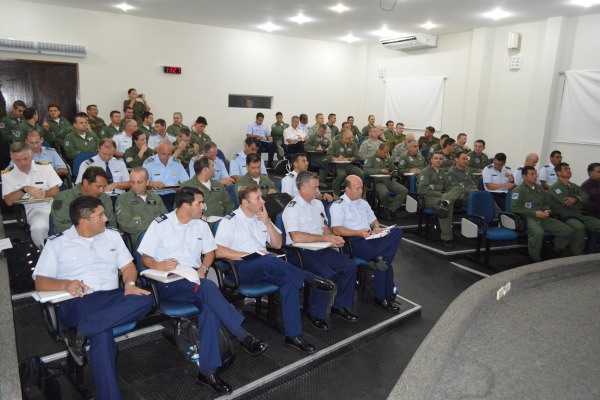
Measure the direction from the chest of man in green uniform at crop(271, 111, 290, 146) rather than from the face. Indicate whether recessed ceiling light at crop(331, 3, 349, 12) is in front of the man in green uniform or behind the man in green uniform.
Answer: in front

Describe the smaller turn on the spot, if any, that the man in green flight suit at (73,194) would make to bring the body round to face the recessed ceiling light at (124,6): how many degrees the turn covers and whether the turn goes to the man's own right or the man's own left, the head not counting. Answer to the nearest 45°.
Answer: approximately 135° to the man's own left

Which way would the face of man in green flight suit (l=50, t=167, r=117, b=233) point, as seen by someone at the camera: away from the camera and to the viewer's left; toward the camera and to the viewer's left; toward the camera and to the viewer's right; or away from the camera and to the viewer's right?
toward the camera and to the viewer's right

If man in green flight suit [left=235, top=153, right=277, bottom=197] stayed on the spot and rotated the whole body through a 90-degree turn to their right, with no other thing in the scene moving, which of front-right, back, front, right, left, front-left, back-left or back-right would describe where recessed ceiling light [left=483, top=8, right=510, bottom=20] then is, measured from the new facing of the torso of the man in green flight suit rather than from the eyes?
back

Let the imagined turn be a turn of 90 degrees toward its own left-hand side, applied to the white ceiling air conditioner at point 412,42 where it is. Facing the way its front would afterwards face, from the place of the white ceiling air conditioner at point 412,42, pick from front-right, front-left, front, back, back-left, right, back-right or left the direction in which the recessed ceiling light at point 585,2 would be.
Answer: front

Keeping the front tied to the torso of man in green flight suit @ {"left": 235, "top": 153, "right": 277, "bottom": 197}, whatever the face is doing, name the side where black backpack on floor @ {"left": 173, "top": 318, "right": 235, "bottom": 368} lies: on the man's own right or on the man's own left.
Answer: on the man's own right

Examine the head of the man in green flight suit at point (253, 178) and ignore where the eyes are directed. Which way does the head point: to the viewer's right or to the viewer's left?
to the viewer's right

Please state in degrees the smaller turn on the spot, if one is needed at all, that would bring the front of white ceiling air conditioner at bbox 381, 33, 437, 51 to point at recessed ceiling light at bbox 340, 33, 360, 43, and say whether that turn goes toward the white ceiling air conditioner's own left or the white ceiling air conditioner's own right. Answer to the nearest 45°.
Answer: approximately 90° to the white ceiling air conditioner's own right

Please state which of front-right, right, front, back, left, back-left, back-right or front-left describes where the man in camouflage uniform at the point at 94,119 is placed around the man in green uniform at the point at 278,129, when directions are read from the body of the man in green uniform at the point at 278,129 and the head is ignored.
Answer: right

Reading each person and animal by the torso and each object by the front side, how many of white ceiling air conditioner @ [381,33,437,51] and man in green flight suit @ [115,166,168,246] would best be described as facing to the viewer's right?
0

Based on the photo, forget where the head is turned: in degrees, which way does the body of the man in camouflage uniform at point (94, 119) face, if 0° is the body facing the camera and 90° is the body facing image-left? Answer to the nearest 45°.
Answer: approximately 315°
